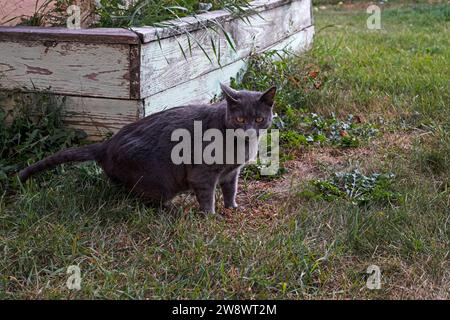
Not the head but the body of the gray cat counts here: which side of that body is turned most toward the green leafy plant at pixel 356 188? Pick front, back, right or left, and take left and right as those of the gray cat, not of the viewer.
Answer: front

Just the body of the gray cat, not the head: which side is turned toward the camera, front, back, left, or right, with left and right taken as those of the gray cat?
right

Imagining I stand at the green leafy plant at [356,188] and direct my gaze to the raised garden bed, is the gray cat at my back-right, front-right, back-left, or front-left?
front-left

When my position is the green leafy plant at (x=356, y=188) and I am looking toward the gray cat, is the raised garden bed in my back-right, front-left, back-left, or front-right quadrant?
front-right

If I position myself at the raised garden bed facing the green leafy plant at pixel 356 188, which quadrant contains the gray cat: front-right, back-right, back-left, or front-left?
front-right

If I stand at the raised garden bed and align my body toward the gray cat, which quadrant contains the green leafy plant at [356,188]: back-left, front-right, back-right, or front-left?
front-left

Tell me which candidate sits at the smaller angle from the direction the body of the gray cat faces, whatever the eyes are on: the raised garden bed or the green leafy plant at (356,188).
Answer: the green leafy plant
